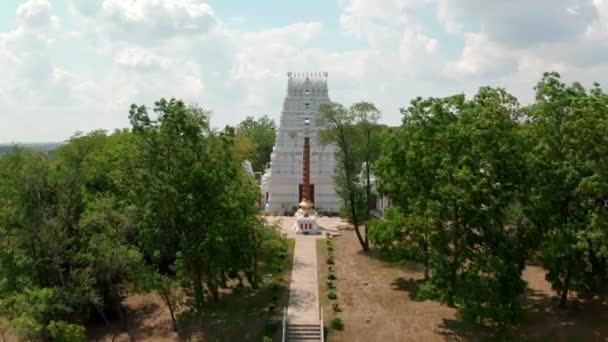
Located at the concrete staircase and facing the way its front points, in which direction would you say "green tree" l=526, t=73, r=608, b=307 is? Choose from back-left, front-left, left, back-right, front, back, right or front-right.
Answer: left

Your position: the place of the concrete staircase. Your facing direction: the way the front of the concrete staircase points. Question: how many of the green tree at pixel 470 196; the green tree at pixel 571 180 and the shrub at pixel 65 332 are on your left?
2

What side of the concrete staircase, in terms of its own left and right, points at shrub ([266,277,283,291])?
back

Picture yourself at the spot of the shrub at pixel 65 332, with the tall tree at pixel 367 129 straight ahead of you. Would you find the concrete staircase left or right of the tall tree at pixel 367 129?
right

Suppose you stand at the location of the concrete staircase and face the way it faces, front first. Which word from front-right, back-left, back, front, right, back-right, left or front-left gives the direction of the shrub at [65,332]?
right

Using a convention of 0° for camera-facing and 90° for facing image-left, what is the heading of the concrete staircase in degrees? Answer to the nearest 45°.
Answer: approximately 0°

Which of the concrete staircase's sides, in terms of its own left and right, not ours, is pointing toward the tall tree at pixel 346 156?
back

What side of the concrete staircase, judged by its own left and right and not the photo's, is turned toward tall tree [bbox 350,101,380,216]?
back
